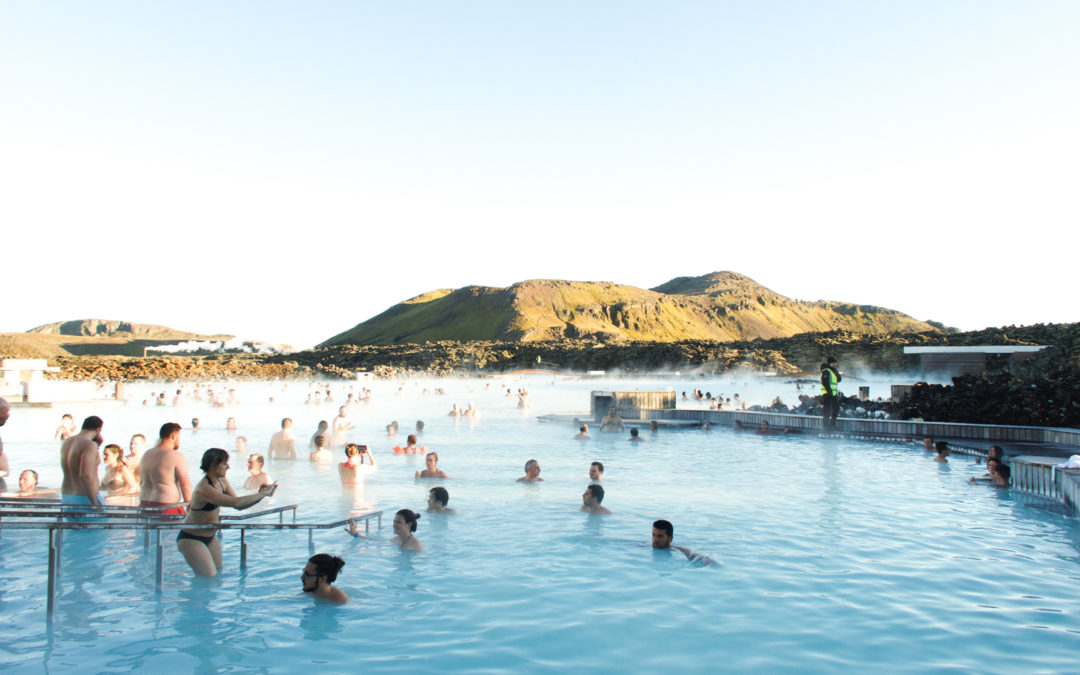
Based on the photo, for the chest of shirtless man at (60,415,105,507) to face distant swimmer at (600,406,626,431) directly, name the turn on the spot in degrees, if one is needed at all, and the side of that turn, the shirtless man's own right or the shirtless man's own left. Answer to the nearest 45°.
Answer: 0° — they already face them

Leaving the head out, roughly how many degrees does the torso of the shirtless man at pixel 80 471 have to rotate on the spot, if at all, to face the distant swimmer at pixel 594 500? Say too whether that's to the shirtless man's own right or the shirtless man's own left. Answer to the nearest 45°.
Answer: approximately 45° to the shirtless man's own right

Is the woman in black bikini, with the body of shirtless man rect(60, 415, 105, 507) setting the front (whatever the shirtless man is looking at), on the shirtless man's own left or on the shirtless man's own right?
on the shirtless man's own right

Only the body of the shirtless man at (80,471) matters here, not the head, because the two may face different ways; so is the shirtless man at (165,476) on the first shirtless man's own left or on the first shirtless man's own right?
on the first shirtless man's own right

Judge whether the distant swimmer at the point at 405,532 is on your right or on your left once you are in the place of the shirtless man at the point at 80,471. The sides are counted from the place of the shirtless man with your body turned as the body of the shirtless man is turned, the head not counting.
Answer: on your right

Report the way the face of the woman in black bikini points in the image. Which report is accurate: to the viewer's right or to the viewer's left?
to the viewer's right

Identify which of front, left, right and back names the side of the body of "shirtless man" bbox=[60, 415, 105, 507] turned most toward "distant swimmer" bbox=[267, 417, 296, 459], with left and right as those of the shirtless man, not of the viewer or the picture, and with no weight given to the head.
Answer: front

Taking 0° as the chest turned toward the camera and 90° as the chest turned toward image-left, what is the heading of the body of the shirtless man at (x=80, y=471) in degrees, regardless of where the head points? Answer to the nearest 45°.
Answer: approximately 225°

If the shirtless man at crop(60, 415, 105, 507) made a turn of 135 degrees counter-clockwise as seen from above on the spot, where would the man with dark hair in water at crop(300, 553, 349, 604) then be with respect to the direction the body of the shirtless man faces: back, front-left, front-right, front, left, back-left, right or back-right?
back-left
